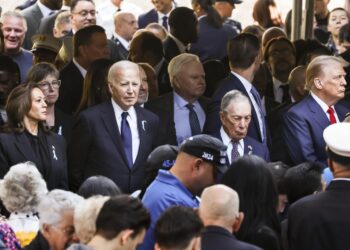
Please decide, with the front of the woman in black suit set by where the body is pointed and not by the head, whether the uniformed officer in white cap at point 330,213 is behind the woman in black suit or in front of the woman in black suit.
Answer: in front

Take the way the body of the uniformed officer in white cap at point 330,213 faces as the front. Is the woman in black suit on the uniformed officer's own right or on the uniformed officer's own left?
on the uniformed officer's own left

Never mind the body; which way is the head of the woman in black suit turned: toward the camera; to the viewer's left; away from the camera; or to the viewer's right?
to the viewer's right

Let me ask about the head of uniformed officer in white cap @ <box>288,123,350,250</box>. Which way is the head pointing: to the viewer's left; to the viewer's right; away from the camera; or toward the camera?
away from the camera

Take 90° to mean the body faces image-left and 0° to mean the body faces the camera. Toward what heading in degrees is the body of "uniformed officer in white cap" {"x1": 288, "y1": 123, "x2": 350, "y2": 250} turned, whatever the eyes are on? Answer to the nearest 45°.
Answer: approximately 180°

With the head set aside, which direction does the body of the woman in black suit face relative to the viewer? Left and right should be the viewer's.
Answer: facing the viewer and to the right of the viewer

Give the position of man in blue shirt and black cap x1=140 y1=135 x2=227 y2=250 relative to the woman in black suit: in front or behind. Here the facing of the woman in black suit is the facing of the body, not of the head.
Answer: in front
